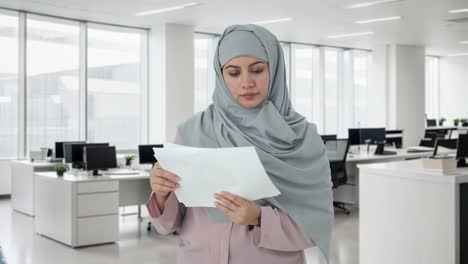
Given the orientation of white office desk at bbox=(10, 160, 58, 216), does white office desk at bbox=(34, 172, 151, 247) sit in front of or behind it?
in front

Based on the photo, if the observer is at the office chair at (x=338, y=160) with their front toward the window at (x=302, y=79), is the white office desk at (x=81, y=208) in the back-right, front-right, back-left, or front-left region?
back-left

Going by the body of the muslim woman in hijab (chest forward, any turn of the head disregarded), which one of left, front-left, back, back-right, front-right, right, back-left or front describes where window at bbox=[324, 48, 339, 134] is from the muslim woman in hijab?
back

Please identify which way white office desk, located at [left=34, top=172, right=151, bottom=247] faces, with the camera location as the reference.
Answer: facing the viewer and to the right of the viewer

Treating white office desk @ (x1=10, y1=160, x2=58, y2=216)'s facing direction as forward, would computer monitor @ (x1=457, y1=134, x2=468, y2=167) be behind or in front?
in front

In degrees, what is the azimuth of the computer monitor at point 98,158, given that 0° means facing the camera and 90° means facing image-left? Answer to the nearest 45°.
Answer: approximately 315°

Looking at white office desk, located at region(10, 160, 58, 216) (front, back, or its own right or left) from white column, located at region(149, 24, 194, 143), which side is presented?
left

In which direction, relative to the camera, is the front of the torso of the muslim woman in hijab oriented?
toward the camera

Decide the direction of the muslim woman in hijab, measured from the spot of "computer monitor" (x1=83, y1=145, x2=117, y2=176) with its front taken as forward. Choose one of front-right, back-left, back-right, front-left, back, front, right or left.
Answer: front-right

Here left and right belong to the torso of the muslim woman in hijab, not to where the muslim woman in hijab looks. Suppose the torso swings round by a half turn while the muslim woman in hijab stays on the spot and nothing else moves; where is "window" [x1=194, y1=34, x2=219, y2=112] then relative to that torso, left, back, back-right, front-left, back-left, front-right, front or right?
front
